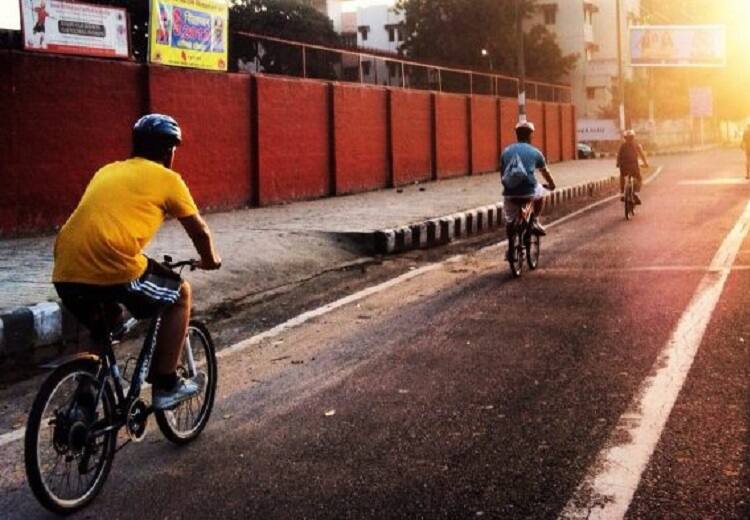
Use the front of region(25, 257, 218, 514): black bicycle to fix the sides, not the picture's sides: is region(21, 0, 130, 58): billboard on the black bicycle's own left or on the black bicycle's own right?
on the black bicycle's own left

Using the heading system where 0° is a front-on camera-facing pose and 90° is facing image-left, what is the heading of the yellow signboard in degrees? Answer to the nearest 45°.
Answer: approximately 315°

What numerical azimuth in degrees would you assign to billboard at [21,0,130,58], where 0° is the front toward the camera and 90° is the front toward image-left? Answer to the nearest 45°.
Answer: approximately 315°

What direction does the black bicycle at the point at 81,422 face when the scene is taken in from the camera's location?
facing away from the viewer and to the right of the viewer

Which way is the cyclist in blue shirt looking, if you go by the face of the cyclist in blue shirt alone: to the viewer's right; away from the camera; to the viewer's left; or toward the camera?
away from the camera

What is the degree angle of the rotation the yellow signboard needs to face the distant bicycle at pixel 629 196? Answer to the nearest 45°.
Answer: approximately 45° to its left

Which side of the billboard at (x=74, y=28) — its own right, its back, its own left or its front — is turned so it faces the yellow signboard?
left
